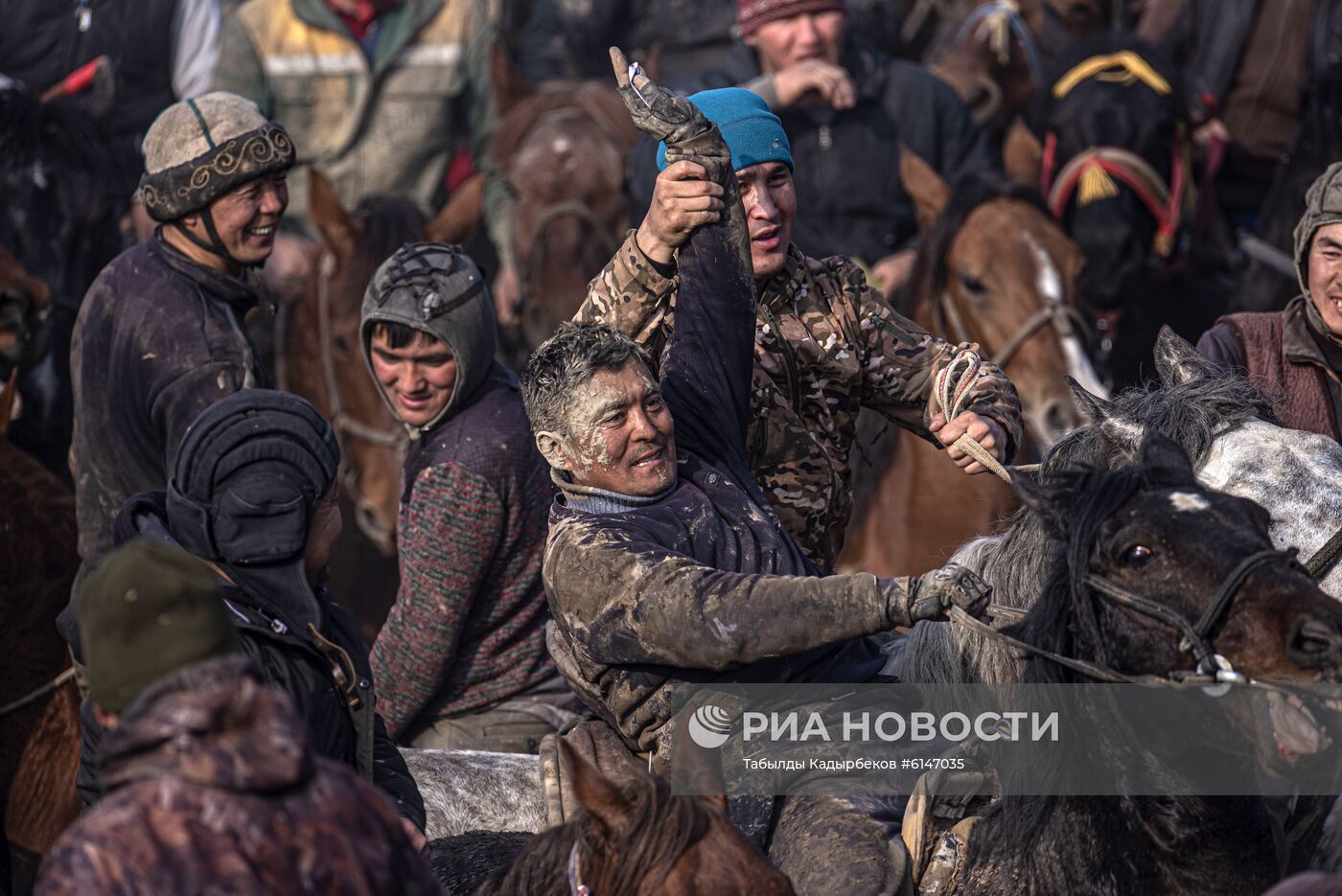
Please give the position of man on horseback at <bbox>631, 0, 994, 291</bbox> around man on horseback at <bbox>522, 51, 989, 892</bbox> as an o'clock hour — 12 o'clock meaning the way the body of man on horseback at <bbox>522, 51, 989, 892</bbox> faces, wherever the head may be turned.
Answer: man on horseback at <bbox>631, 0, 994, 291</bbox> is roughly at 8 o'clock from man on horseback at <bbox>522, 51, 989, 892</bbox>.

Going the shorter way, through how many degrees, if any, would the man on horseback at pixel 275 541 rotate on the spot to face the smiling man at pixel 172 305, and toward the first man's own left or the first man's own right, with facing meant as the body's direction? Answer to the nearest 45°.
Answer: approximately 45° to the first man's own left

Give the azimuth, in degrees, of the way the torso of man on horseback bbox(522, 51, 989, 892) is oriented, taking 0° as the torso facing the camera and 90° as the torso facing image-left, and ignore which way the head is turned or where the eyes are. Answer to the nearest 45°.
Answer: approximately 315°

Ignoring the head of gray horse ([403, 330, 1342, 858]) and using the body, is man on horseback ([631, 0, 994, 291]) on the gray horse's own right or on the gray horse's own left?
on the gray horse's own left

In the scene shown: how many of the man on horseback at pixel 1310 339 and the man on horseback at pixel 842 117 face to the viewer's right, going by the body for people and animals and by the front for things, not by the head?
0

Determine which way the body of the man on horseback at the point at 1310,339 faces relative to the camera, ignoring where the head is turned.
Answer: toward the camera

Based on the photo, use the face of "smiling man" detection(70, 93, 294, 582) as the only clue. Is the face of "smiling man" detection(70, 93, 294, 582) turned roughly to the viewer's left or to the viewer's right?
to the viewer's right

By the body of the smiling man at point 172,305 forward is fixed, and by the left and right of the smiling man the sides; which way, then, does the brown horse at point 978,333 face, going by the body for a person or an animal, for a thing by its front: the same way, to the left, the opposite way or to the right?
to the right

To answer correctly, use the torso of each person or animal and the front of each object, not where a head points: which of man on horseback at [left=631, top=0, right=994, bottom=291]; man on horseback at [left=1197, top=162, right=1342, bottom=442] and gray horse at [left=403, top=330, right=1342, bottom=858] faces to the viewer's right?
the gray horse

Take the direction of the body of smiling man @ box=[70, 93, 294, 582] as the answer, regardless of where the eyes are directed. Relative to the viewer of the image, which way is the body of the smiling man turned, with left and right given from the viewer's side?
facing to the right of the viewer

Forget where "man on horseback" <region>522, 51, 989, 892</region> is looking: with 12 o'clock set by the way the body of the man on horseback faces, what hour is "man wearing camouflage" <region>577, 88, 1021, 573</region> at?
The man wearing camouflage is roughly at 8 o'clock from the man on horseback.

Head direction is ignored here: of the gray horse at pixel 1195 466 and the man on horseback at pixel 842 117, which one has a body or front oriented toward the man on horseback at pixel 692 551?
the man on horseback at pixel 842 117
